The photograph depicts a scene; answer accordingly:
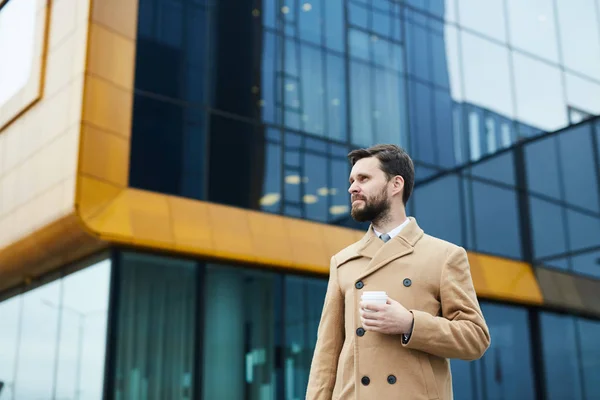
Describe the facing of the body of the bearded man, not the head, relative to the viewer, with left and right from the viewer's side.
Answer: facing the viewer and to the left of the viewer

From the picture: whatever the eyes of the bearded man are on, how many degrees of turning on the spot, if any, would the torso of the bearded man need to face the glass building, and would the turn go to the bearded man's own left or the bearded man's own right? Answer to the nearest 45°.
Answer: approximately 135° to the bearded man's own right
